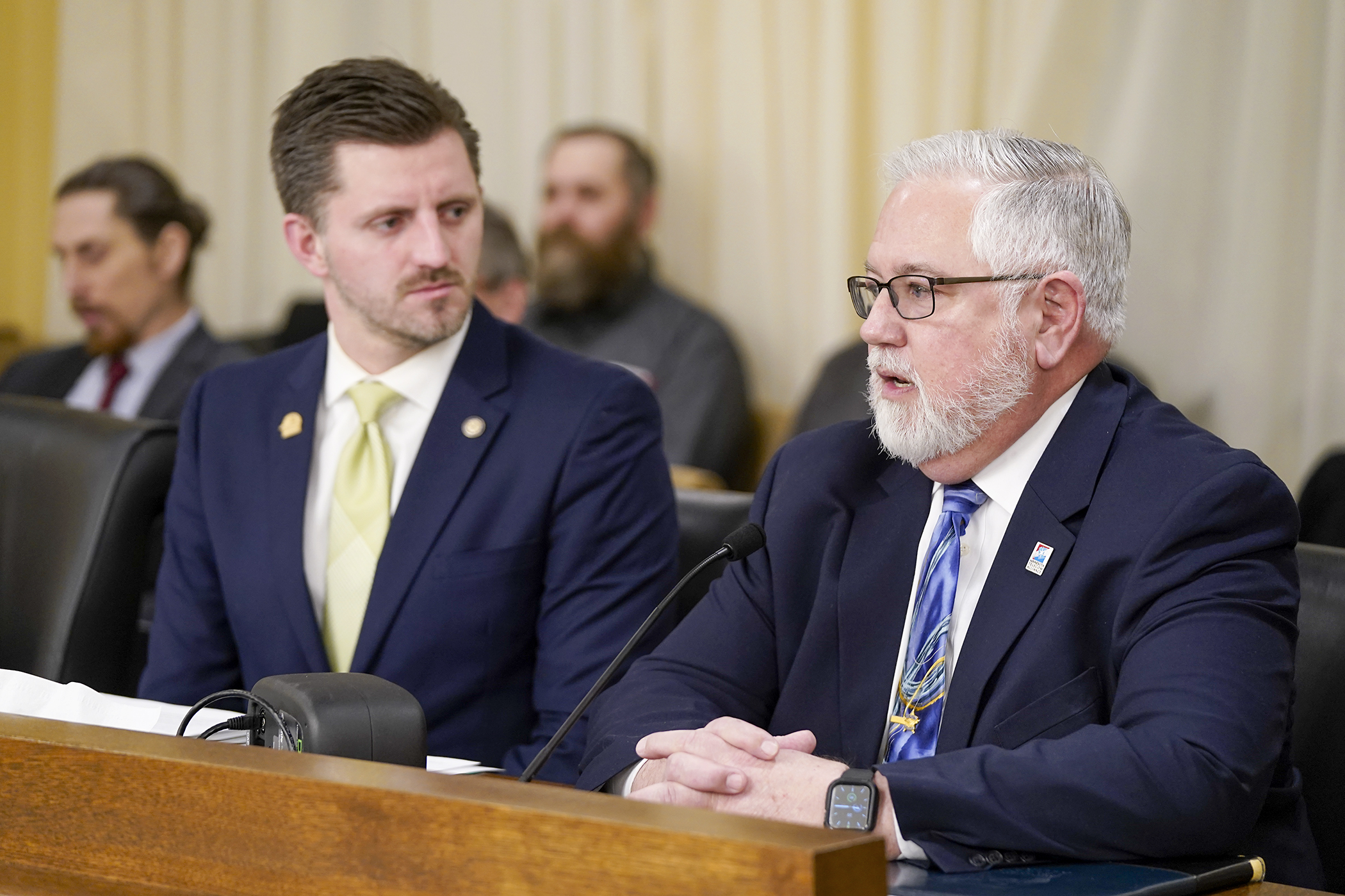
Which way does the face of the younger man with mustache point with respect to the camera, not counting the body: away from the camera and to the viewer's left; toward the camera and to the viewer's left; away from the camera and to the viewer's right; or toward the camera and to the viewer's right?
toward the camera and to the viewer's right

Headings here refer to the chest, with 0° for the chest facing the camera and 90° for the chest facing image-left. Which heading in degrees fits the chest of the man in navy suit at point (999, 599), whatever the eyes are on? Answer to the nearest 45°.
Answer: approximately 45°

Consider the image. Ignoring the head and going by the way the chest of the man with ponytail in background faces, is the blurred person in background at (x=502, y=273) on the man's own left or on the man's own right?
on the man's own left

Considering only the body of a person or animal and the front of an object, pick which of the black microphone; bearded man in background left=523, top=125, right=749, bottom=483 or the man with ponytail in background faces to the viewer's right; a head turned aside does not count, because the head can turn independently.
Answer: the black microphone

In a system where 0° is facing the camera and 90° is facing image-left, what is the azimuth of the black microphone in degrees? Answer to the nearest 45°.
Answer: approximately 270°

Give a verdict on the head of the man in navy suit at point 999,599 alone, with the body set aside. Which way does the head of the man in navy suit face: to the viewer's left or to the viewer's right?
to the viewer's left

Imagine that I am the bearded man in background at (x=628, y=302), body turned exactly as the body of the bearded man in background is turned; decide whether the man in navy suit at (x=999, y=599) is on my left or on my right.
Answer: on my left

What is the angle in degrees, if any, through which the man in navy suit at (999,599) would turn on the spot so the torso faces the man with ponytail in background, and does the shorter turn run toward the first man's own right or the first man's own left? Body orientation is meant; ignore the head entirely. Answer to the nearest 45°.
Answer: approximately 90° to the first man's own right

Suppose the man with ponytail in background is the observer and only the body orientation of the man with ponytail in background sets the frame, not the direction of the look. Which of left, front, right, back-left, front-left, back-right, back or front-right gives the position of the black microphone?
front-left

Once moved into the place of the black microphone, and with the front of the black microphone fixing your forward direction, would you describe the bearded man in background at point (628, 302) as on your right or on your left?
on your left
